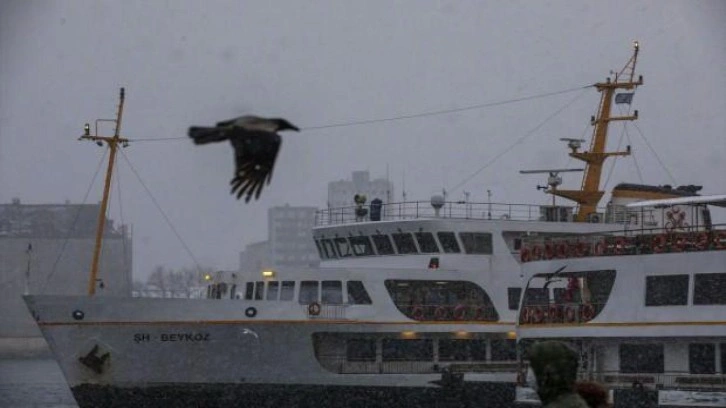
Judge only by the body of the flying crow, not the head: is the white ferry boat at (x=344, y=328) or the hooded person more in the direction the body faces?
the hooded person

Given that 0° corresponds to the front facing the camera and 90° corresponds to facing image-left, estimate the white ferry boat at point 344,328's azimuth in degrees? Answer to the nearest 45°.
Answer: approximately 90°

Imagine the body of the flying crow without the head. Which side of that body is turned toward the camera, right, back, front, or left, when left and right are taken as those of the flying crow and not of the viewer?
right

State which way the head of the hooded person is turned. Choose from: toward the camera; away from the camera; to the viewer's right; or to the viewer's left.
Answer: away from the camera

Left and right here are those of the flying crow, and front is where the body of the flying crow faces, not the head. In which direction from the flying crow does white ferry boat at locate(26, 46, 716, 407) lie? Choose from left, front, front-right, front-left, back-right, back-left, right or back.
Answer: left

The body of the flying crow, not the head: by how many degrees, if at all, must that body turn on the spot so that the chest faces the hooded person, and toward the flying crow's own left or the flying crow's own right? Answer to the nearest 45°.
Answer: approximately 45° to the flying crow's own right

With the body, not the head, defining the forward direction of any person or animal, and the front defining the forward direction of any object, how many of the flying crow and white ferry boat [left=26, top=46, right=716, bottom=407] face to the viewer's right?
1

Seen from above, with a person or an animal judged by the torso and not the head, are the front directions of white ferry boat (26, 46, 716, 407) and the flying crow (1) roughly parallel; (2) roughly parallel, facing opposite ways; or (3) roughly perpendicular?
roughly parallel, facing opposite ways
